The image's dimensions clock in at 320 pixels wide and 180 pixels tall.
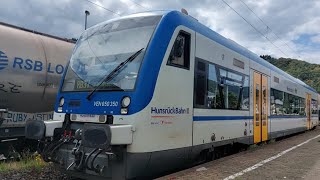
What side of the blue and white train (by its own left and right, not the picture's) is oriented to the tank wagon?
right

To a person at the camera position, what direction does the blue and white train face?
facing the viewer and to the left of the viewer
